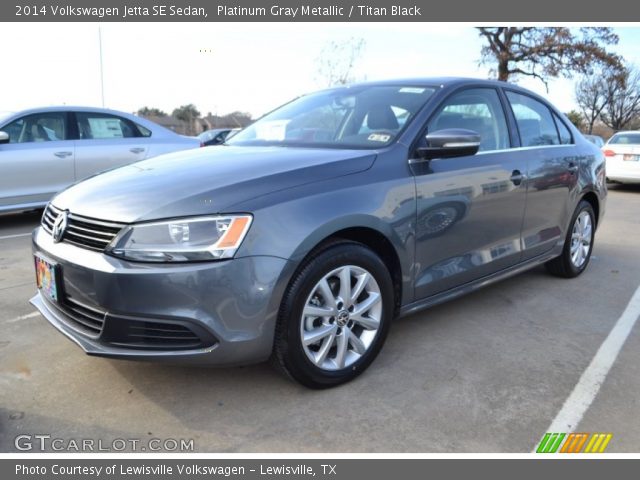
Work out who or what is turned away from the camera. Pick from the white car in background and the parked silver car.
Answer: the white car in background

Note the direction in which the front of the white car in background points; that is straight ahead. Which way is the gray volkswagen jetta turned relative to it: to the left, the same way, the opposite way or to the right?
the opposite way

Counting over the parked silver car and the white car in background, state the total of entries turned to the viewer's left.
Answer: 1

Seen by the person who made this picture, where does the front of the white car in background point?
facing away from the viewer

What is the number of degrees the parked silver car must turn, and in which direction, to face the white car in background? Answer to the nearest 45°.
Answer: approximately 180°

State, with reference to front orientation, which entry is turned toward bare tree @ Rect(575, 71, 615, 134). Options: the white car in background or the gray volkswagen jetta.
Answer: the white car in background

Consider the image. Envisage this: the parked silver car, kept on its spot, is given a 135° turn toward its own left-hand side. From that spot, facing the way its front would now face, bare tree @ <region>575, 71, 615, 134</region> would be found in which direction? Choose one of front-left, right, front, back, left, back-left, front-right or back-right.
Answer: left

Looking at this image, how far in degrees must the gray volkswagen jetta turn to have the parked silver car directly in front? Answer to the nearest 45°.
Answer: approximately 90° to its right

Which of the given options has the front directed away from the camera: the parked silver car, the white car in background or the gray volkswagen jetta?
the white car in background

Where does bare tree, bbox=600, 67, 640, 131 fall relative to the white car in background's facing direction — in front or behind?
in front

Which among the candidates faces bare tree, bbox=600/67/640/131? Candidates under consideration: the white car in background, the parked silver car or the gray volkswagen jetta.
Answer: the white car in background

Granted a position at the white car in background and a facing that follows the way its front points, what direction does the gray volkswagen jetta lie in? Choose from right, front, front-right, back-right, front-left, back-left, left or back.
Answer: back

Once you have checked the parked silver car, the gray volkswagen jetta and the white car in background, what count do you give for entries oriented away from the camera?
1

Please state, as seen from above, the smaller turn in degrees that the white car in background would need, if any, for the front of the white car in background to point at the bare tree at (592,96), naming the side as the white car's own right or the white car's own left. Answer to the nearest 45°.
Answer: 0° — it already faces it

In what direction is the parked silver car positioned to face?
to the viewer's left
